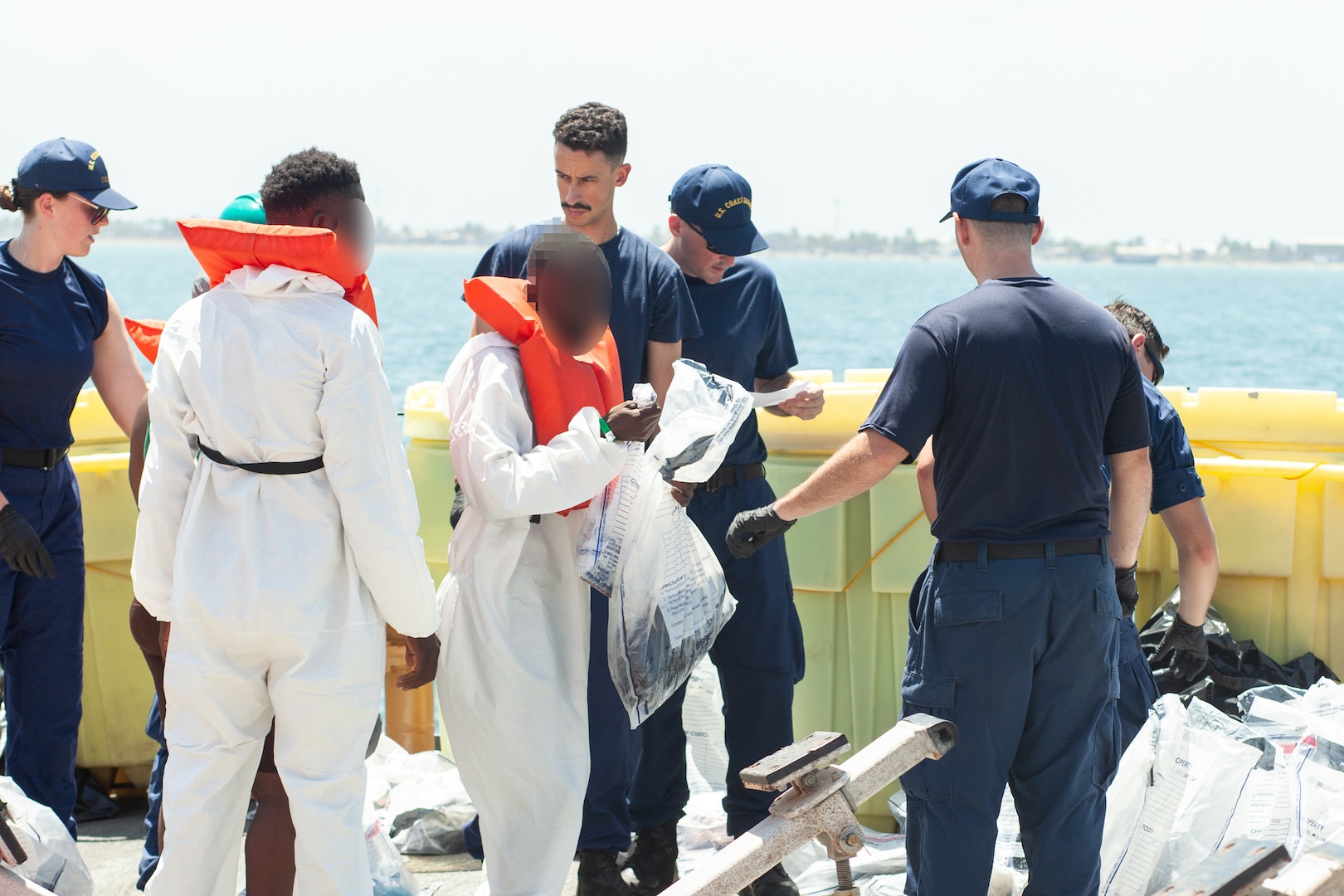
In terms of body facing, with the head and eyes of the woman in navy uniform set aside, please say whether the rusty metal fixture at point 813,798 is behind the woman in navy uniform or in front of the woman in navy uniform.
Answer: in front

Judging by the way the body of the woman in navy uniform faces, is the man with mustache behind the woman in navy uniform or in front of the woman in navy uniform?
in front

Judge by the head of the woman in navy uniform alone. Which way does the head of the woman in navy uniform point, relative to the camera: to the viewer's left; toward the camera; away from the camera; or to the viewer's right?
to the viewer's right

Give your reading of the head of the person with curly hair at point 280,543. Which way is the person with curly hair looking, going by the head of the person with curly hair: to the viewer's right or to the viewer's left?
to the viewer's right

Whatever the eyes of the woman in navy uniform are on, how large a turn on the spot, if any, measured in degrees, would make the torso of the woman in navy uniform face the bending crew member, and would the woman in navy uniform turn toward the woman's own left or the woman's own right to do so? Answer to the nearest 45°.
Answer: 0° — they already face them

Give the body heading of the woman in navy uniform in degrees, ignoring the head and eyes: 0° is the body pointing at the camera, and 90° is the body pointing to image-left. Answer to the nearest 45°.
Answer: approximately 315°
